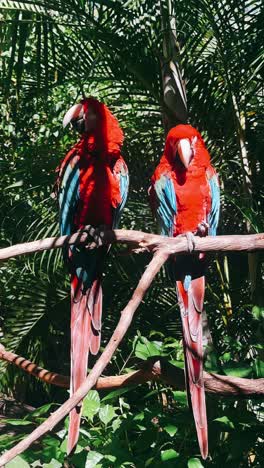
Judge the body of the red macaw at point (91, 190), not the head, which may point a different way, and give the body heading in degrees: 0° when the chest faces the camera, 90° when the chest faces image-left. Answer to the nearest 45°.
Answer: approximately 0°

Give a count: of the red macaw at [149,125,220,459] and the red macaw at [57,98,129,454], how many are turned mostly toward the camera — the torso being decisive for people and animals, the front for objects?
2
